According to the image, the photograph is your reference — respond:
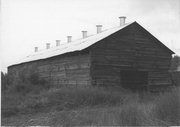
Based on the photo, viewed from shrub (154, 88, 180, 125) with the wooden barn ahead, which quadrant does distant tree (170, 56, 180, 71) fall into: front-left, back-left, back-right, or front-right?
front-right

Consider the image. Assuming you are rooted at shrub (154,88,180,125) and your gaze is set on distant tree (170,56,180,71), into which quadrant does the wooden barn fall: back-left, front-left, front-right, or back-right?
front-left

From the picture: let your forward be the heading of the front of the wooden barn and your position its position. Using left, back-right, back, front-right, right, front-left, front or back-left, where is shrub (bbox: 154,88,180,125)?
front-right

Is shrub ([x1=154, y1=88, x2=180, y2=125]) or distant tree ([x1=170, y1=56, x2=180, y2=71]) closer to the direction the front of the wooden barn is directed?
the shrub

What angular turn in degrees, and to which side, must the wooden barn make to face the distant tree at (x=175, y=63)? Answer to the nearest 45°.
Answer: approximately 90° to its left

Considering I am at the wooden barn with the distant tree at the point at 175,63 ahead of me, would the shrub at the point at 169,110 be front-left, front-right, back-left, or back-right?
back-right

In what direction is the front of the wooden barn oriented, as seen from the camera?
facing the viewer and to the right of the viewer
